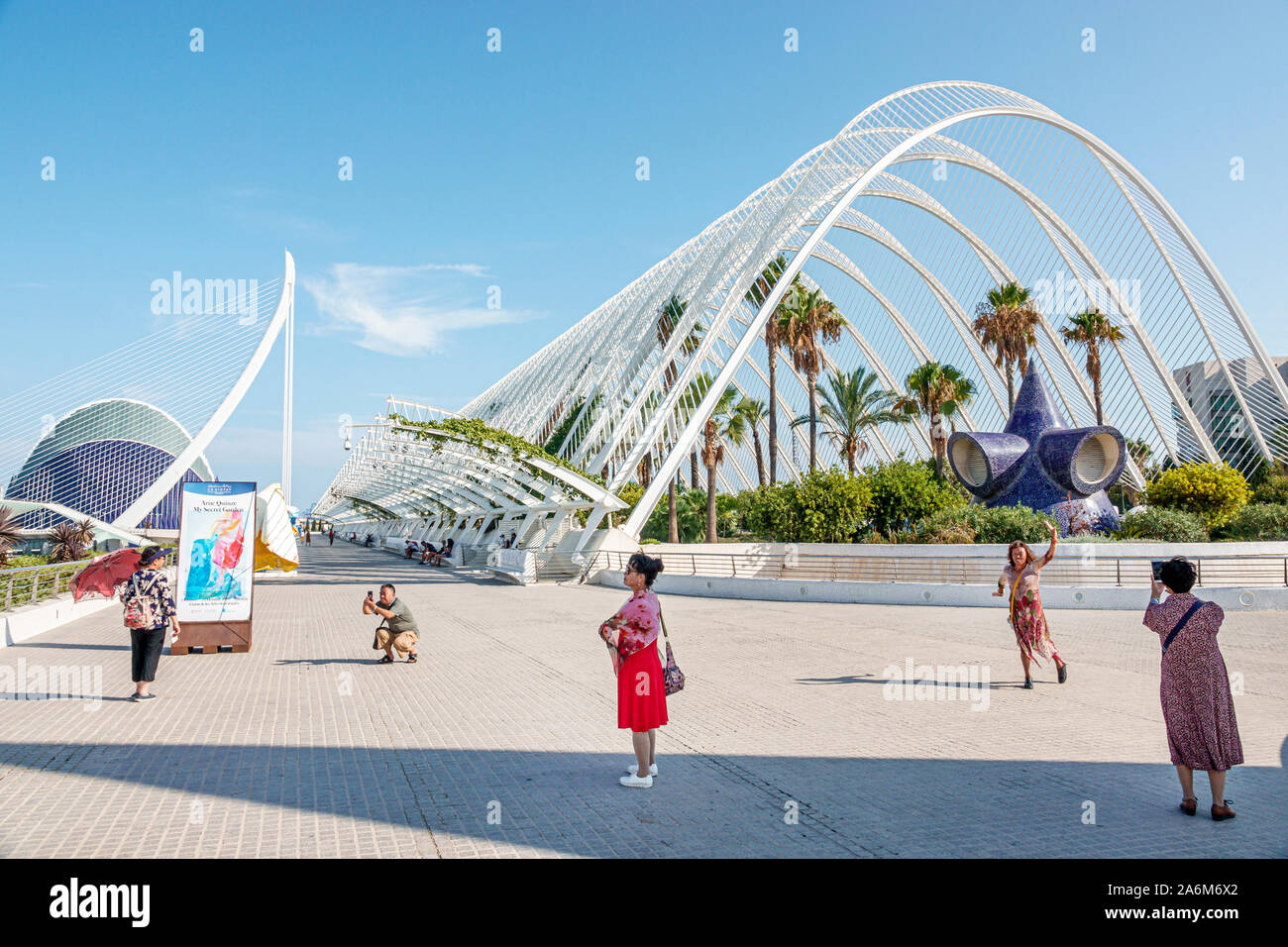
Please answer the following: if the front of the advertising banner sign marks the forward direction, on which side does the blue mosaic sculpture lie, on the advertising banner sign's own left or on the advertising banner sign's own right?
on the advertising banner sign's own left

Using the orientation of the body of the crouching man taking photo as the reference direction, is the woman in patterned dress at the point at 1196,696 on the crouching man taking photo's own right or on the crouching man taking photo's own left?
on the crouching man taking photo's own left

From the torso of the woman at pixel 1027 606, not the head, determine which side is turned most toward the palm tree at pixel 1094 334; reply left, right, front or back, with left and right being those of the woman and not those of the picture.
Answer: back

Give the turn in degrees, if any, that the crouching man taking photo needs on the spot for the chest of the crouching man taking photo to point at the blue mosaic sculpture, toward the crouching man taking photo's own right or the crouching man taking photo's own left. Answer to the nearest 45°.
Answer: approximately 180°

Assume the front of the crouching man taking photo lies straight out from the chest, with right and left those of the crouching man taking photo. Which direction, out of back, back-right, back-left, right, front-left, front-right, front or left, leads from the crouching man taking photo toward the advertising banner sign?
right

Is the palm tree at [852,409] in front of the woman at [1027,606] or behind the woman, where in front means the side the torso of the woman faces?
behind

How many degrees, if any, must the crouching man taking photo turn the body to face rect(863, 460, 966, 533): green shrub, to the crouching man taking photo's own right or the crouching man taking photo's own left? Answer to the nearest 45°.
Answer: approximately 180°

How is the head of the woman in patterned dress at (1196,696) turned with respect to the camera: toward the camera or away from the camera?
away from the camera
